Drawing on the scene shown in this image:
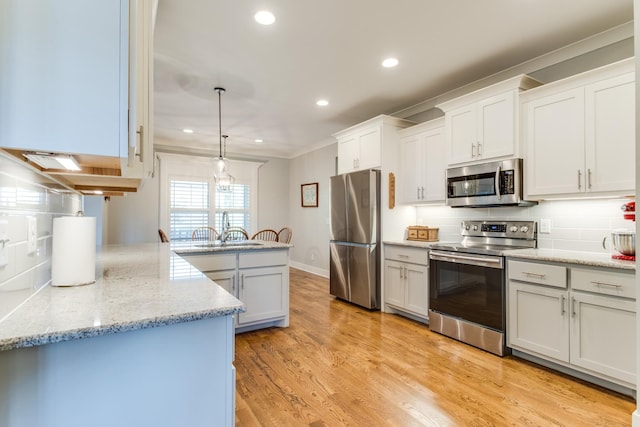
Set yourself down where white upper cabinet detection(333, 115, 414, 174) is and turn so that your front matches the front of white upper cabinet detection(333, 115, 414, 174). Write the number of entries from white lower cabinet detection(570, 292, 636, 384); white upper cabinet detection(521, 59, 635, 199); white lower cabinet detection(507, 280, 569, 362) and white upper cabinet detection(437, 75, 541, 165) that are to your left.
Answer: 4

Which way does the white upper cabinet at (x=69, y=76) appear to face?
to the viewer's right

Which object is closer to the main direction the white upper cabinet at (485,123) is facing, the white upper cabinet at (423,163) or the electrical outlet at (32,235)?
the electrical outlet

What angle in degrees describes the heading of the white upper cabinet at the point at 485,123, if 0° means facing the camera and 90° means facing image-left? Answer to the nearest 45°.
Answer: approximately 45°

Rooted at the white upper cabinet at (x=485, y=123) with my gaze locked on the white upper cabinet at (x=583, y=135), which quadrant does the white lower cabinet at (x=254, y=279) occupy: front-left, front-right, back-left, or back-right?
back-right

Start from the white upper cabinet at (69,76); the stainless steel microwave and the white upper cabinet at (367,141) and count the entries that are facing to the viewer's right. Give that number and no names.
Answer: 1

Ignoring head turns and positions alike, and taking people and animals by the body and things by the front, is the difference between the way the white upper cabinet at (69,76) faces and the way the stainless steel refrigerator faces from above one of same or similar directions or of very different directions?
very different directions

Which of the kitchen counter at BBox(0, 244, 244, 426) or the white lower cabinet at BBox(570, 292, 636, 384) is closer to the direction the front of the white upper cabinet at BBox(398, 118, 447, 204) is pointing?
the kitchen counter
